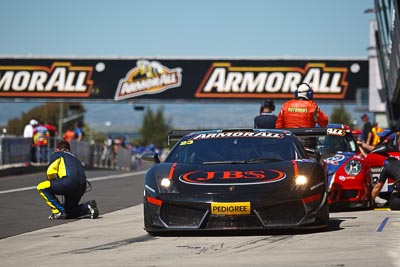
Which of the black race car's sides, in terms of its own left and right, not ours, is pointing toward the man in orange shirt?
back

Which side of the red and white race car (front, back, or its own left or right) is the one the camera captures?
front

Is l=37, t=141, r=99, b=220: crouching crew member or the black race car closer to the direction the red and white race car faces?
the black race car

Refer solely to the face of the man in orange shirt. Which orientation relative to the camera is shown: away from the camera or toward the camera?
away from the camera

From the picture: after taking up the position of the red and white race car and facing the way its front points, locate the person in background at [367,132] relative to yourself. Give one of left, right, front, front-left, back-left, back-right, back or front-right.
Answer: back

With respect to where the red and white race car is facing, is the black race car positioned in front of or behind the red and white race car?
in front
